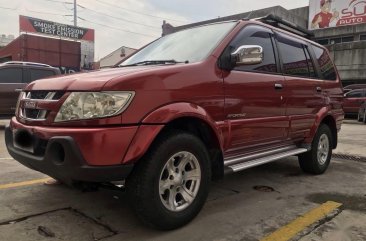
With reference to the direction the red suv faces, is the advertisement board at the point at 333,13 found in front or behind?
behind

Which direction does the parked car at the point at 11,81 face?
to the viewer's left

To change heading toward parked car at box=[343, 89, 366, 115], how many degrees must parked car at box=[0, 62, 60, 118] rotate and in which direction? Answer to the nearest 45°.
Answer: approximately 180°

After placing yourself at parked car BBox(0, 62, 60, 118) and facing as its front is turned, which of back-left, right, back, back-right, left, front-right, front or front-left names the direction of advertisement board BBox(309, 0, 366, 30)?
back-right

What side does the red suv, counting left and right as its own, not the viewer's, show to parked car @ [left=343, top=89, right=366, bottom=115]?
back
